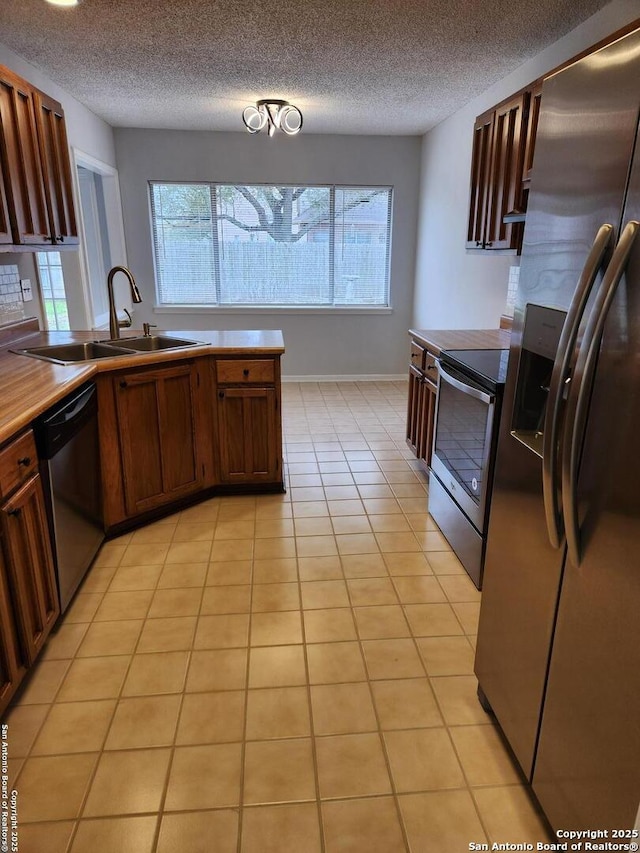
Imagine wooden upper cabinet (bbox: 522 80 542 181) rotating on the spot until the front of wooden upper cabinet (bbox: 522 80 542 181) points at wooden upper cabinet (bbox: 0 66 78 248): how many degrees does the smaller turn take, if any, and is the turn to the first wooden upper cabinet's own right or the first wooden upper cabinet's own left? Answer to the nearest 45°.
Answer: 0° — it already faces it

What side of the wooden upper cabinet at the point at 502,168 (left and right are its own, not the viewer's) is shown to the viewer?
left

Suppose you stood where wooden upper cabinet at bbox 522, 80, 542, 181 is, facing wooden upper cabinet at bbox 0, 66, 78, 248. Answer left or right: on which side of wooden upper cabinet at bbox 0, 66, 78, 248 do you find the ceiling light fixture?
right

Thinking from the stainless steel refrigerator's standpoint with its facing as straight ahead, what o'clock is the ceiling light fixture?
The ceiling light fixture is roughly at 3 o'clock from the stainless steel refrigerator.

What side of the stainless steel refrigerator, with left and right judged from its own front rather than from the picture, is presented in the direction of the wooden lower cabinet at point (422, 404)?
right

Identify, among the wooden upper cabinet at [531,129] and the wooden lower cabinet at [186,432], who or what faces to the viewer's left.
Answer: the wooden upper cabinet

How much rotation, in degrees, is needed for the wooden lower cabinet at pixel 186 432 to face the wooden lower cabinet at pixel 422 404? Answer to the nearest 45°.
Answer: approximately 45° to its left

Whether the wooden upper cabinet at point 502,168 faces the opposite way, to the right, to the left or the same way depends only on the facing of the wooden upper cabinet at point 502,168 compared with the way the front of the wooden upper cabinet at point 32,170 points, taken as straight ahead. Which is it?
the opposite way

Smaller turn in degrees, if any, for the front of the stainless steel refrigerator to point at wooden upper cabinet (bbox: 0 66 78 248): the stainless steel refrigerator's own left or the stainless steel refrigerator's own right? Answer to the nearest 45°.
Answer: approximately 45° to the stainless steel refrigerator's own right

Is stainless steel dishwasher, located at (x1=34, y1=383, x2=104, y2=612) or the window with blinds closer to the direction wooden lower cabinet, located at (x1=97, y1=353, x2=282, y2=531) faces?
the stainless steel dishwasher

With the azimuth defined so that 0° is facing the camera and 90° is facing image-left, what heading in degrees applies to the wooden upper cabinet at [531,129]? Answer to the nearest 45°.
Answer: approximately 90°

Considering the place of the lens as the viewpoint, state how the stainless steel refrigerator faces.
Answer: facing the viewer and to the left of the viewer

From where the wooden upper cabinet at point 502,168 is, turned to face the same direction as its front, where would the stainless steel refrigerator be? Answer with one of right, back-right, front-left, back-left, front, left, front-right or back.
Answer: left

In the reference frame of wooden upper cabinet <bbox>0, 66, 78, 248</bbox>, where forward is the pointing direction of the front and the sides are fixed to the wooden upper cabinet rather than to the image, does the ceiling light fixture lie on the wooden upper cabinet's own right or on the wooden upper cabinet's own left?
on the wooden upper cabinet's own left
